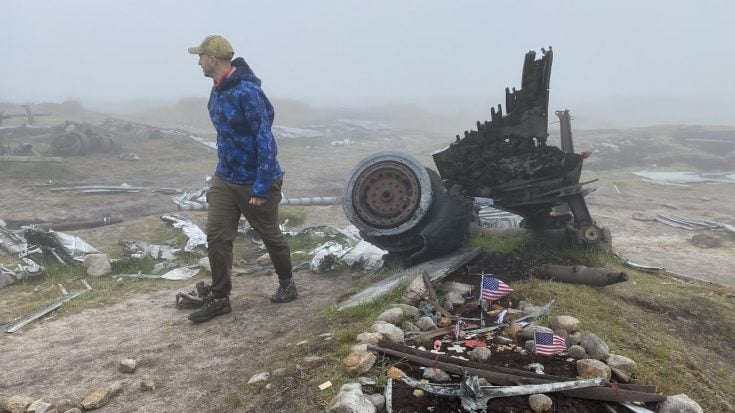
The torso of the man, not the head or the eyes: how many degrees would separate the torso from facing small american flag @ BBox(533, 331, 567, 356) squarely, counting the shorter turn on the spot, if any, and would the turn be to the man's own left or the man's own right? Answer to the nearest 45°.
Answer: approximately 90° to the man's own left

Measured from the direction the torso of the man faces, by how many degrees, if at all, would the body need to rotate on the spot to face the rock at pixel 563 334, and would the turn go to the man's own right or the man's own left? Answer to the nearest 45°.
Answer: approximately 90° to the man's own left

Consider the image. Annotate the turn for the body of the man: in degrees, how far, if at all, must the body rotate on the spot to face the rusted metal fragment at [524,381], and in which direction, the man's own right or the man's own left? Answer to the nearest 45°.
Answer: approximately 90° to the man's own left

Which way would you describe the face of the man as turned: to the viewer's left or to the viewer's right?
to the viewer's left

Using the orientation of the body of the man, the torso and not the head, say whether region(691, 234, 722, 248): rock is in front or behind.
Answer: behind

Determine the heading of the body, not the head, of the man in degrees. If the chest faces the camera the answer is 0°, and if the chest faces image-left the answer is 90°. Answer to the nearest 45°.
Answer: approximately 45°

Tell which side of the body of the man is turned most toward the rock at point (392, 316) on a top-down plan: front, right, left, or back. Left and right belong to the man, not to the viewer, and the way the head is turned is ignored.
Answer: left

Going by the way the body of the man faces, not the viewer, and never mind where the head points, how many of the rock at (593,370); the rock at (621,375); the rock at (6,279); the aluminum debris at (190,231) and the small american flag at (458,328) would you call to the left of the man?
3

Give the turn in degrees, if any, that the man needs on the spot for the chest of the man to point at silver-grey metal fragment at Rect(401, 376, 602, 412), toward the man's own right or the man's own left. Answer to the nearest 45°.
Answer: approximately 90° to the man's own left

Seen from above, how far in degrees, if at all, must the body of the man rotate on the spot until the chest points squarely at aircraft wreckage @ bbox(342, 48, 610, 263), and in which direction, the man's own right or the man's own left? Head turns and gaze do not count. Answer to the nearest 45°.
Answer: approximately 135° to the man's own left

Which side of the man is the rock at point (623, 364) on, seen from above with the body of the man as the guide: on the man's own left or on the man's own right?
on the man's own left

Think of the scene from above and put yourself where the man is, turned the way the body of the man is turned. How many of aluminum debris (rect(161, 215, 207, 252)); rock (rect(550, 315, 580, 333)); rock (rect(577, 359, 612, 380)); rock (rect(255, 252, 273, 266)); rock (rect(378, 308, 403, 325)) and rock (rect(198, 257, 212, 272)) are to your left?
3
